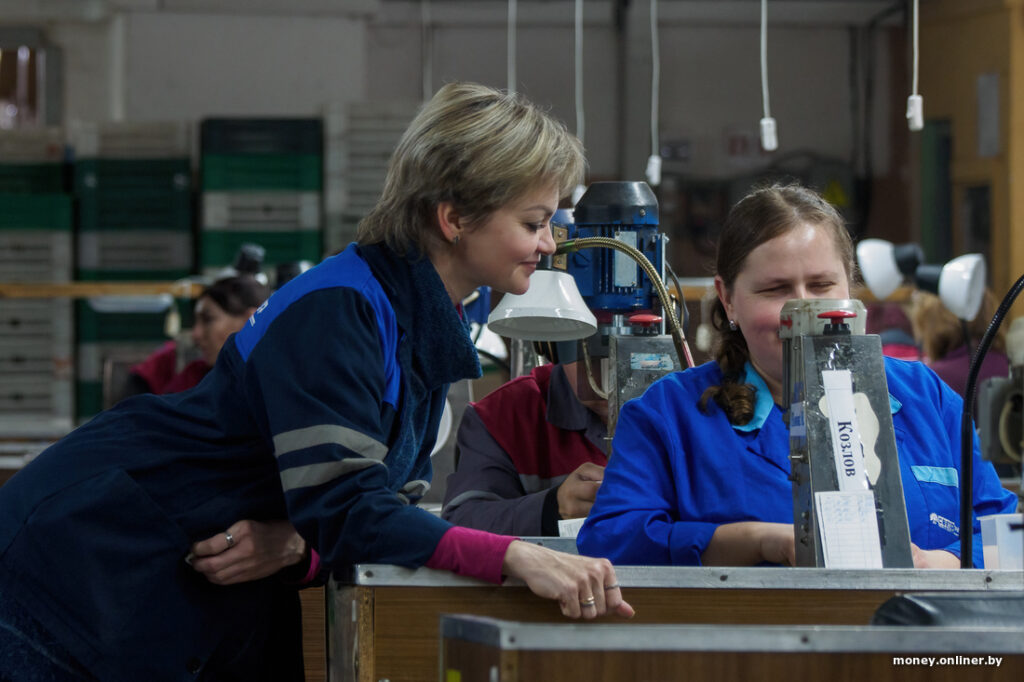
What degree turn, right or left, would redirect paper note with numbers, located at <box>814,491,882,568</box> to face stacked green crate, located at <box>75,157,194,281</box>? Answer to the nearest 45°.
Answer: approximately 135° to its right

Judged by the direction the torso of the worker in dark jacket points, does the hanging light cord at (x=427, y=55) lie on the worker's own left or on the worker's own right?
on the worker's own left

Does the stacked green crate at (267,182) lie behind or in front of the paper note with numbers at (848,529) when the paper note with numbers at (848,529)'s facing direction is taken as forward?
behind

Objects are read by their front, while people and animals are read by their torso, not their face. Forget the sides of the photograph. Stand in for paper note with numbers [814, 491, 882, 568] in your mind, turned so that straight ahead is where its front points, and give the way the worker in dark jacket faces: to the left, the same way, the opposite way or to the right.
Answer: to the left

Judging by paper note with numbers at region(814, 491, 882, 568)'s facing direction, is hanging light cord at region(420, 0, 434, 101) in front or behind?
behind

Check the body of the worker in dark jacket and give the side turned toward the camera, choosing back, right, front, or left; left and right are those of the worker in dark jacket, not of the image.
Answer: right

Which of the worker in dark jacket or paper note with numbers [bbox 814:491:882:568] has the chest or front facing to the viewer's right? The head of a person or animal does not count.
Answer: the worker in dark jacket

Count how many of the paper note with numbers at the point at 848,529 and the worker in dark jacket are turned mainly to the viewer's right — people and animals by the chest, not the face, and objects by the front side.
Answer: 1
